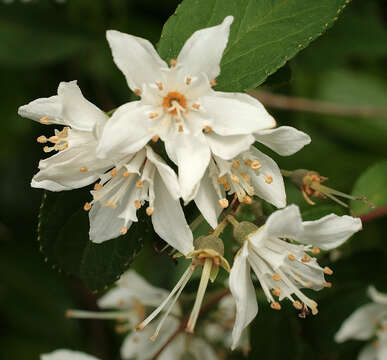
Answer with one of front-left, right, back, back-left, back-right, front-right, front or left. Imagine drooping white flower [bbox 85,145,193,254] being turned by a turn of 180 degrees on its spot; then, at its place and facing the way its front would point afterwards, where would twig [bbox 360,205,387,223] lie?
front-right

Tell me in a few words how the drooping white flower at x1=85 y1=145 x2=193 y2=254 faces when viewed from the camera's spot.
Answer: facing the viewer and to the left of the viewer

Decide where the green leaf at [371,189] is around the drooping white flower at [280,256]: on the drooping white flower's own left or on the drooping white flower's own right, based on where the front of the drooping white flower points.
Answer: on the drooping white flower's own left

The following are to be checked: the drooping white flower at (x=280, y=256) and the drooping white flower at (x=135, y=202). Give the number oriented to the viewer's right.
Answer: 1

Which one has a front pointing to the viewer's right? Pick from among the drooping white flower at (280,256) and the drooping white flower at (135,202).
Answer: the drooping white flower at (280,256)

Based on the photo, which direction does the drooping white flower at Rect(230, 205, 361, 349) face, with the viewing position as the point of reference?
facing to the right of the viewer

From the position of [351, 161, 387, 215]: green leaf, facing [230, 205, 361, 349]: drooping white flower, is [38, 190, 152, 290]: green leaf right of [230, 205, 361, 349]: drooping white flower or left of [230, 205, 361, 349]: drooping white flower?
right
